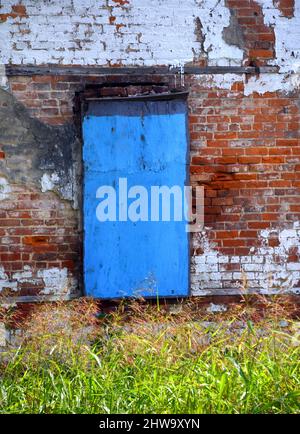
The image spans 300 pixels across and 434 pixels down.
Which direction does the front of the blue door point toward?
toward the camera
